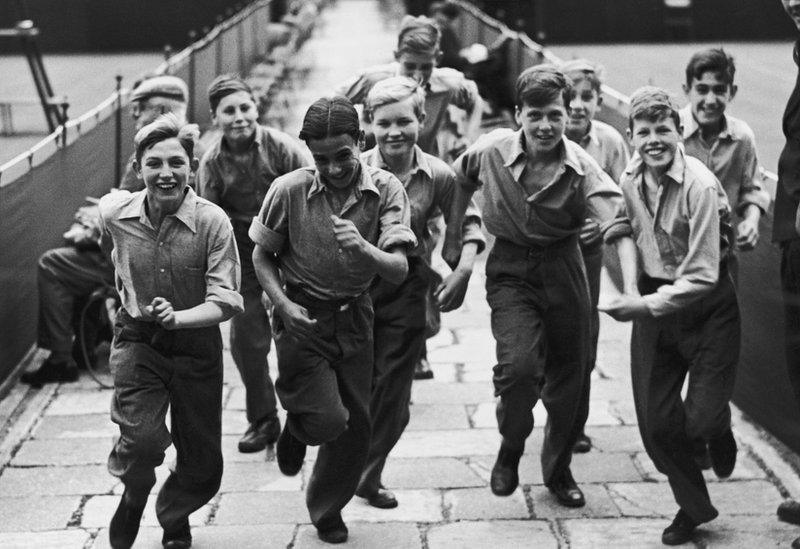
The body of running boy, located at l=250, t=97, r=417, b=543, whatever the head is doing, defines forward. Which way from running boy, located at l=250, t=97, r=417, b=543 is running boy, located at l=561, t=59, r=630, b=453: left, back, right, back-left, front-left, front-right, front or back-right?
back-left

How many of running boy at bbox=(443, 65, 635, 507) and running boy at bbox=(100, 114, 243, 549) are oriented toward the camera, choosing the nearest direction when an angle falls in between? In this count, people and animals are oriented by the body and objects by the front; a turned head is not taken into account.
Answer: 2

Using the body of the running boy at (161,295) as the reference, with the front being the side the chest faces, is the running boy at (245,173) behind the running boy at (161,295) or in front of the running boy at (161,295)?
behind

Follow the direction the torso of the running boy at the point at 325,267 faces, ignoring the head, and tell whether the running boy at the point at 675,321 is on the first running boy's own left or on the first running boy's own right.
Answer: on the first running boy's own left

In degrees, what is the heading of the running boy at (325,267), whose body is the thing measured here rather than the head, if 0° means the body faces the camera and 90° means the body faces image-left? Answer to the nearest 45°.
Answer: approximately 0°

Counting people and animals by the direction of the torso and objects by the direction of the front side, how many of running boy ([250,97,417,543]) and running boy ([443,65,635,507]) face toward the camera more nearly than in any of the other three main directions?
2

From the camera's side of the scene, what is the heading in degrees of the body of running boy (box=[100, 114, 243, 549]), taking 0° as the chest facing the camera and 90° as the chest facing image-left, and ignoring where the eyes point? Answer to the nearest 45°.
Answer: approximately 0°

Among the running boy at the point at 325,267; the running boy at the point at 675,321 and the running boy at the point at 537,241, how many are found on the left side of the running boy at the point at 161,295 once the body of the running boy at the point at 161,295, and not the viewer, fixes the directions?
3

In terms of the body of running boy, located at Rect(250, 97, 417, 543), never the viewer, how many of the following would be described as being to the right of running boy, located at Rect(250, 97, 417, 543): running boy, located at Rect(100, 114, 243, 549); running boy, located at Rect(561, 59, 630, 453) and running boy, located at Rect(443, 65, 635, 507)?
1

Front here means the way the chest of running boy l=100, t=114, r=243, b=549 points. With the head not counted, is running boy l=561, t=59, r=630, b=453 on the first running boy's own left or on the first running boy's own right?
on the first running boy's own left
